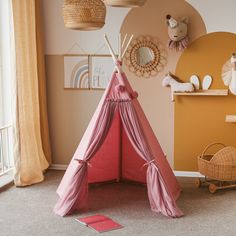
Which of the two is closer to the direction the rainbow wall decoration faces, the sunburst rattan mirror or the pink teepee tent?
the pink teepee tent

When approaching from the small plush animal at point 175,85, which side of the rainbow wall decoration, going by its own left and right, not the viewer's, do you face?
left

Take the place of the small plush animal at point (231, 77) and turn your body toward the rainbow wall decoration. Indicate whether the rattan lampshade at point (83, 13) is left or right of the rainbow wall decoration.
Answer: left

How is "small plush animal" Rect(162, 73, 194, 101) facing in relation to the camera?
to the viewer's left

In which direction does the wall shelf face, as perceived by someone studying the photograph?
facing the viewer

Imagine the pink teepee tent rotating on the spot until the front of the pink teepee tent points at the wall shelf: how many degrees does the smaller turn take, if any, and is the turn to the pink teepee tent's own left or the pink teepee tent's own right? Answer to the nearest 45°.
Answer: approximately 135° to the pink teepee tent's own left

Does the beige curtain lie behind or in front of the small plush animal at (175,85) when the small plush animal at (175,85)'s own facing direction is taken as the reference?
in front

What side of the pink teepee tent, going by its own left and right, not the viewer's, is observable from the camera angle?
front

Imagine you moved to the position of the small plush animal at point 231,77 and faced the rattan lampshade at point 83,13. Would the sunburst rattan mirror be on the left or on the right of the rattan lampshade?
right

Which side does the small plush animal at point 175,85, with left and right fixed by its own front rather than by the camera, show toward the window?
front
